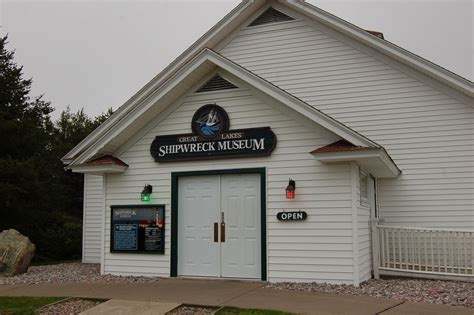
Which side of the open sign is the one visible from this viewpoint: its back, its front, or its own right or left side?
front

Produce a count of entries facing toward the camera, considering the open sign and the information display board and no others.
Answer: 2

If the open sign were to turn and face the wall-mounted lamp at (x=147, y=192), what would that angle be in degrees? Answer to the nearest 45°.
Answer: approximately 90° to its right

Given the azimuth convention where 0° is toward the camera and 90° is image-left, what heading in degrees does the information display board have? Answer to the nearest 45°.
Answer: approximately 0°

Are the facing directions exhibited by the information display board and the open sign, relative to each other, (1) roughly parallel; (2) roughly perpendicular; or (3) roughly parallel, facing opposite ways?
roughly parallel

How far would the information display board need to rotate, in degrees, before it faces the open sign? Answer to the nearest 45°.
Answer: approximately 45° to its left

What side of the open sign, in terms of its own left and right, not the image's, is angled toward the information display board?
right

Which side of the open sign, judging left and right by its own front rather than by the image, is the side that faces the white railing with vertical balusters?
left

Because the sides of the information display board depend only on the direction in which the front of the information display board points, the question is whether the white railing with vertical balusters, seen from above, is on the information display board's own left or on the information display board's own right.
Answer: on the information display board's own left

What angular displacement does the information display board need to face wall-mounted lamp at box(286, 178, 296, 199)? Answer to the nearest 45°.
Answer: approximately 45° to its left
